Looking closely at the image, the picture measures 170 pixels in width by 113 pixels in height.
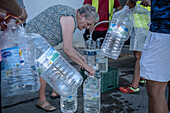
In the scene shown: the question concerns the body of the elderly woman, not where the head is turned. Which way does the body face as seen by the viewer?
to the viewer's right

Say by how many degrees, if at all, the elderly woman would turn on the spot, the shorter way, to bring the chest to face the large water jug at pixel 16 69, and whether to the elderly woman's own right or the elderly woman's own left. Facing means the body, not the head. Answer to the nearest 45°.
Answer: approximately 135° to the elderly woman's own right

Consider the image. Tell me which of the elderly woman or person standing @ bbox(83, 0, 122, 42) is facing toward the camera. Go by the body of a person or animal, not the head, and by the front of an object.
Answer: the person standing

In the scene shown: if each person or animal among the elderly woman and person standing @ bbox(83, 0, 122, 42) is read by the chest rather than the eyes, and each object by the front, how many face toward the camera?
1

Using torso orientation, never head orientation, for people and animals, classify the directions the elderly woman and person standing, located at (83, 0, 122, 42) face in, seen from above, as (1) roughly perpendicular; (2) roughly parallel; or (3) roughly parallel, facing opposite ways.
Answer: roughly perpendicular

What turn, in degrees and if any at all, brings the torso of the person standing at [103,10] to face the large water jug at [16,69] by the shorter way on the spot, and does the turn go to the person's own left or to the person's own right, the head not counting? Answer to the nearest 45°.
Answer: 0° — they already face it

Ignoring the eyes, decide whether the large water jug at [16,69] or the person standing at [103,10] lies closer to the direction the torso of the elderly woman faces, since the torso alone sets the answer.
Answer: the person standing

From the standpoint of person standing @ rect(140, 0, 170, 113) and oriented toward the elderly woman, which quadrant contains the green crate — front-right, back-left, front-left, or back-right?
front-right

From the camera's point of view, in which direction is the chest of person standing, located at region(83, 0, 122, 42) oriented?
toward the camera

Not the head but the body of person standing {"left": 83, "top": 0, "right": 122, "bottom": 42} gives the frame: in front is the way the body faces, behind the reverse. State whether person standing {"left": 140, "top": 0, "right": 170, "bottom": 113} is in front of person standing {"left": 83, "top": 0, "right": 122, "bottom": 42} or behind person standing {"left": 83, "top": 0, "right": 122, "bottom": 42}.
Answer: in front

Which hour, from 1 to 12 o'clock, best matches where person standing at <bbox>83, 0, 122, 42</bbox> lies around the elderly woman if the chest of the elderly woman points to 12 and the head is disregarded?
The person standing is roughly at 10 o'clock from the elderly woman.
